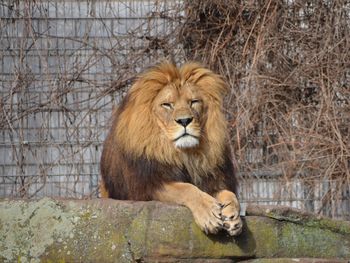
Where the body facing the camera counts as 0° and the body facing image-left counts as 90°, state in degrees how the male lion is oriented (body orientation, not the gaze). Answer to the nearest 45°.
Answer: approximately 315°
